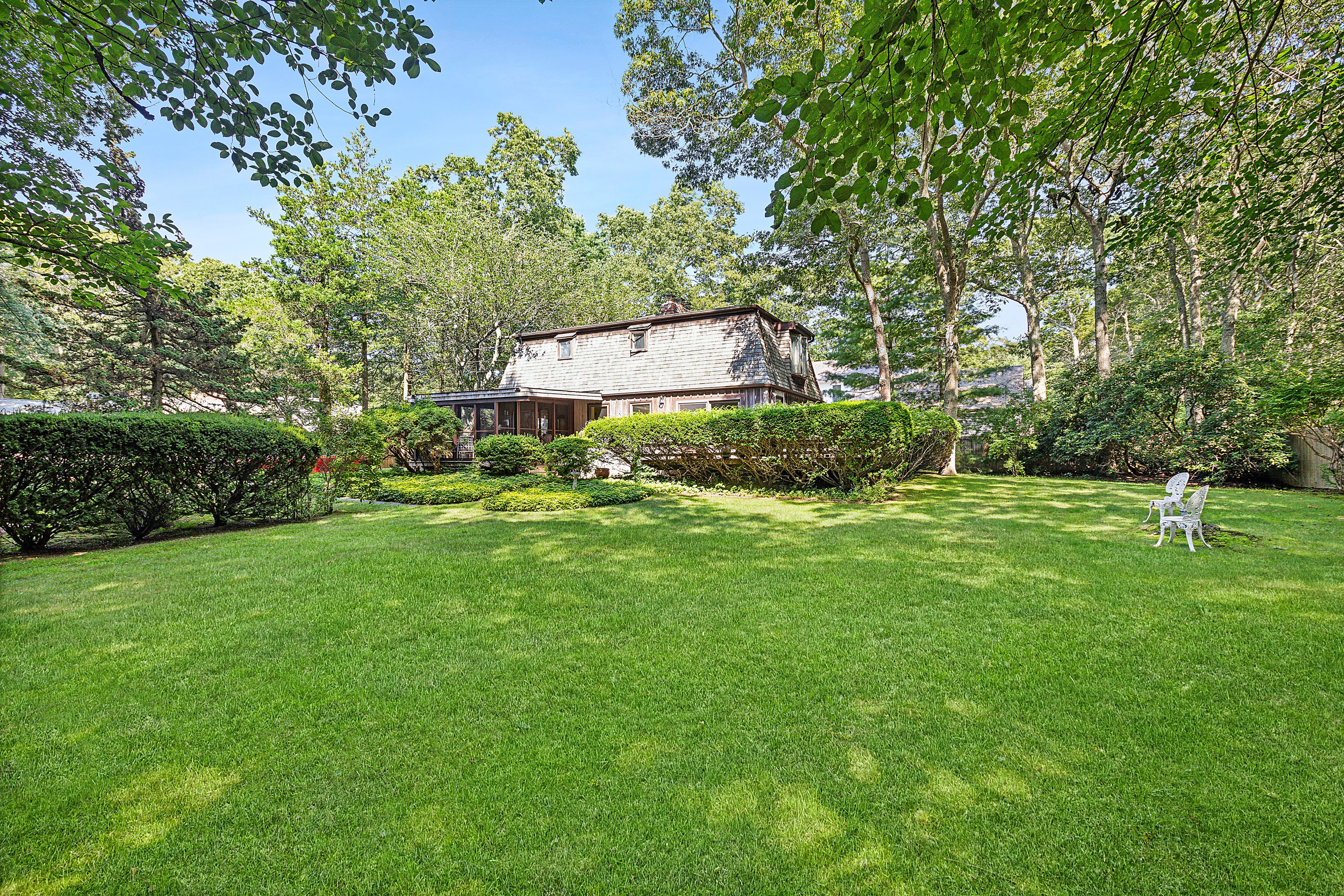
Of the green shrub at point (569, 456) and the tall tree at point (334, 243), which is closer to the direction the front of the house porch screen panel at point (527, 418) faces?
the green shrub

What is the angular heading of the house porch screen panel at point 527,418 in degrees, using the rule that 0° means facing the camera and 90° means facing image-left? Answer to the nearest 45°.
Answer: approximately 0°

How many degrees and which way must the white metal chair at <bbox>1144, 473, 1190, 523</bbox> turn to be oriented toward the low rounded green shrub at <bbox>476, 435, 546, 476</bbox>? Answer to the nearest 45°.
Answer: approximately 45° to its right

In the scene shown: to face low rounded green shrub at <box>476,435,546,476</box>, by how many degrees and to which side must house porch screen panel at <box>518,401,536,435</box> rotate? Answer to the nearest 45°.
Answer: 0° — it already faces it

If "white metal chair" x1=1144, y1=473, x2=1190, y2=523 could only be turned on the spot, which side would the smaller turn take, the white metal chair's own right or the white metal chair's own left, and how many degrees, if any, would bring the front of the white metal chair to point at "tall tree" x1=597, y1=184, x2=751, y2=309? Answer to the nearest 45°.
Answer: approximately 90° to the white metal chair's own right

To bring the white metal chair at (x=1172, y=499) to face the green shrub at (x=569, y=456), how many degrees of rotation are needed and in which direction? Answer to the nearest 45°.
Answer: approximately 45° to its right

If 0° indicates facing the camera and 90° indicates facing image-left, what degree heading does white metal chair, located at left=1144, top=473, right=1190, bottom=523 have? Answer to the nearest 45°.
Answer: approximately 45°

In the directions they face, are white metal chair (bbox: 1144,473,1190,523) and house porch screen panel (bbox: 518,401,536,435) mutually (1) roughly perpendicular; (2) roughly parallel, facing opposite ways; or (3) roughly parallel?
roughly perpendicular

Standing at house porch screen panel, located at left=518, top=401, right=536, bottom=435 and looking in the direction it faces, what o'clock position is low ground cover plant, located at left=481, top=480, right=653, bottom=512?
The low ground cover plant is roughly at 12 o'clock from the house porch screen panel.

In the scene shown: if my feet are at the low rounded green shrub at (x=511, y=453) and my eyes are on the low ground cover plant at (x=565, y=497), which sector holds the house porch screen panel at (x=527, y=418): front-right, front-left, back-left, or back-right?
back-left

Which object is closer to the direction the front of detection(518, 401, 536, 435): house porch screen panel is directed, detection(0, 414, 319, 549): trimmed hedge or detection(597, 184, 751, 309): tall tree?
the trimmed hedge
